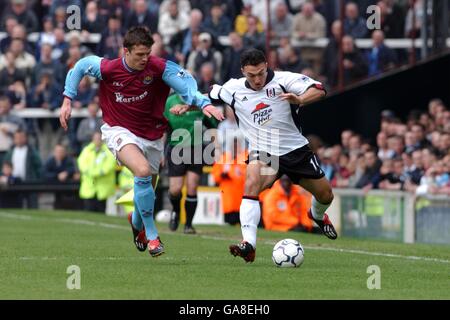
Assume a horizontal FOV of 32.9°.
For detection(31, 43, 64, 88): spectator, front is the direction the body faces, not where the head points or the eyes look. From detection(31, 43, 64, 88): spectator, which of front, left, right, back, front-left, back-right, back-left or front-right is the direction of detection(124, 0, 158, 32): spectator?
left

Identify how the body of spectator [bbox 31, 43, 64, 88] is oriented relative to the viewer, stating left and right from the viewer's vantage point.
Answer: facing the viewer

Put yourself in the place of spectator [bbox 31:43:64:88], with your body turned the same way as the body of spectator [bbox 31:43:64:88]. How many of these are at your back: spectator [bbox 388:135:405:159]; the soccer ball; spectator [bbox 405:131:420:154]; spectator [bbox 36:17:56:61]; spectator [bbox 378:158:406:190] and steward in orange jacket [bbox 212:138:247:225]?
1

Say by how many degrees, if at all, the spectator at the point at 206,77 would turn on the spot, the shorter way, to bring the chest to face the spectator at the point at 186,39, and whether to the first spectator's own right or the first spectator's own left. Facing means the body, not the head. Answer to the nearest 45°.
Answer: approximately 180°

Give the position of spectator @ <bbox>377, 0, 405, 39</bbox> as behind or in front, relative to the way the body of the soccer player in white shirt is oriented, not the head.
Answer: behind

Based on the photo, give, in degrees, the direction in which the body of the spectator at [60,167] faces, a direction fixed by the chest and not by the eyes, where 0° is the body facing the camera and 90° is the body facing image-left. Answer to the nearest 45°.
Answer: approximately 0°

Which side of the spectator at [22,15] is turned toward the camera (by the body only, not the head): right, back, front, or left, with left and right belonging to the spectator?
front

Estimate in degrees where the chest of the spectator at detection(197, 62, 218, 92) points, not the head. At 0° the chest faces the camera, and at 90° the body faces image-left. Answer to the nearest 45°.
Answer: approximately 0°

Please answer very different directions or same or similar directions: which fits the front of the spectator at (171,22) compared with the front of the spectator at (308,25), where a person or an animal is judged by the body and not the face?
same or similar directions

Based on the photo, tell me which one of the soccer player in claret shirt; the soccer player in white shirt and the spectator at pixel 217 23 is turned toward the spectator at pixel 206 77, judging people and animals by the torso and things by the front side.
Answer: the spectator at pixel 217 23
